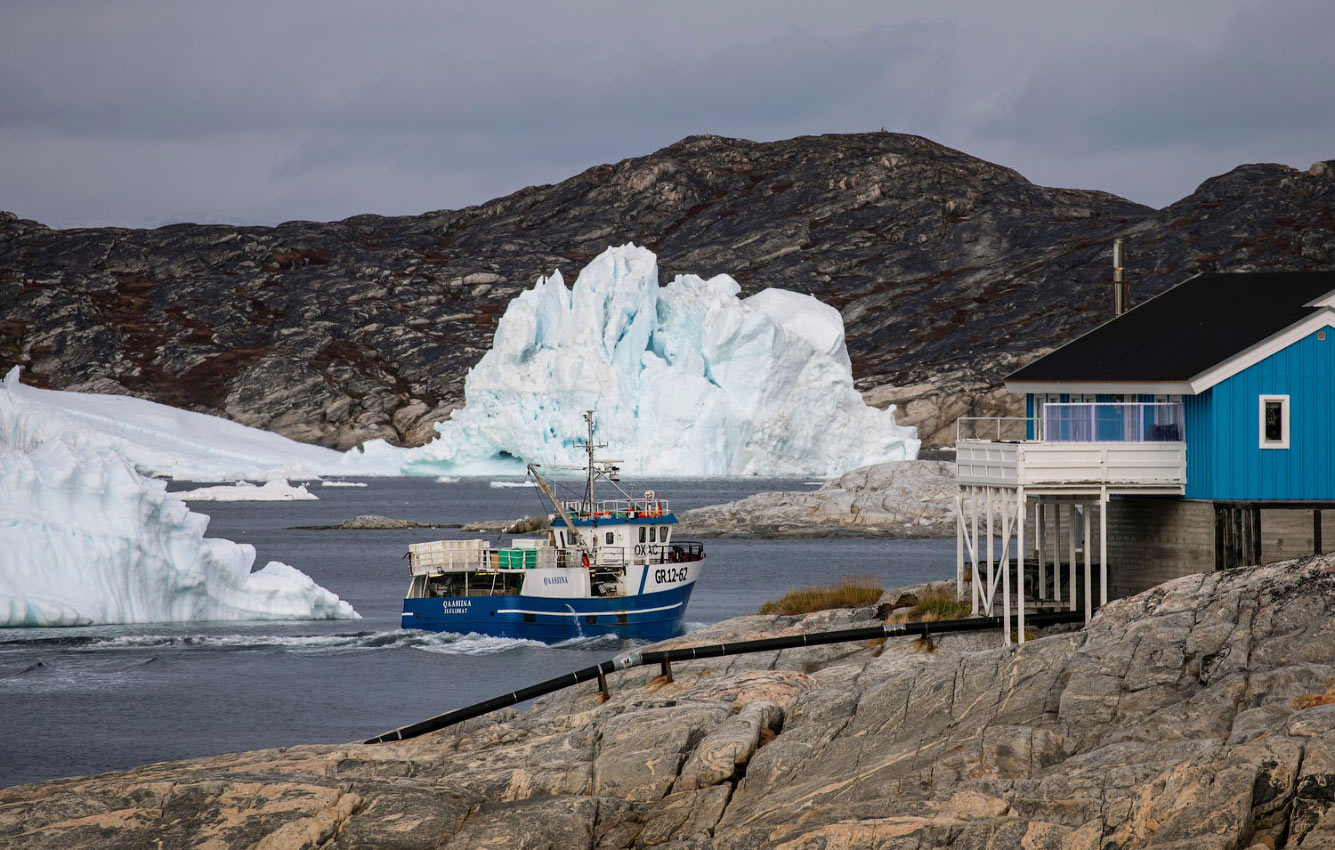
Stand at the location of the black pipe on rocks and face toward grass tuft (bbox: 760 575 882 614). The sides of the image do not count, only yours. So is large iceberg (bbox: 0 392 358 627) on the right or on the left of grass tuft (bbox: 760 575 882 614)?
left

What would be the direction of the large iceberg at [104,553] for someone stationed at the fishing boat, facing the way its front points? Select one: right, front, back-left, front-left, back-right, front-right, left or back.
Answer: back-left

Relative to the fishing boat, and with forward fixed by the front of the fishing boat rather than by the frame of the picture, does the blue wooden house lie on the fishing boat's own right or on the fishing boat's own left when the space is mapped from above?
on the fishing boat's own right

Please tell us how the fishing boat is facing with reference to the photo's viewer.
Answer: facing away from the viewer and to the right of the viewer

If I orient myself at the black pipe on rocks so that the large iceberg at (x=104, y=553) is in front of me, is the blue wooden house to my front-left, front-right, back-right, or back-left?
back-right
